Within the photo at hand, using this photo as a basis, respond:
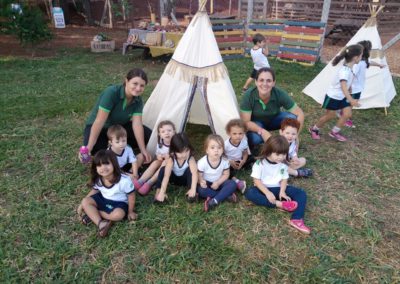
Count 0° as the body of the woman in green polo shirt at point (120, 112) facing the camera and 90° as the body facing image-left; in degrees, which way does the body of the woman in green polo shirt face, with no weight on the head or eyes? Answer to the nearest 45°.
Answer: approximately 315°

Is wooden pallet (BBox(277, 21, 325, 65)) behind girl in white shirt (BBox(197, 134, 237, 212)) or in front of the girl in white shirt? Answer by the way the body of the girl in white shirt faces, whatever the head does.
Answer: behind

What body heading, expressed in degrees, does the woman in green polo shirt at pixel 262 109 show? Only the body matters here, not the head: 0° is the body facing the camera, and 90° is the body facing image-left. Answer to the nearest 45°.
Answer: approximately 0°

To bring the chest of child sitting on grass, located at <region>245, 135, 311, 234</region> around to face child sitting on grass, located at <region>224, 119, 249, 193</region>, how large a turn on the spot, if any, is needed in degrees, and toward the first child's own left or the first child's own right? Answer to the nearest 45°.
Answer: approximately 180°

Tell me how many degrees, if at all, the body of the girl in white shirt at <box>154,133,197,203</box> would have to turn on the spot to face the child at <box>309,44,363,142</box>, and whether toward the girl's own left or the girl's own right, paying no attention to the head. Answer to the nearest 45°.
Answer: approximately 135° to the girl's own left

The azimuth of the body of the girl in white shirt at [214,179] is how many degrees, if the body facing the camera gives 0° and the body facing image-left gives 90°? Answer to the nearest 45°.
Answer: approximately 0°
